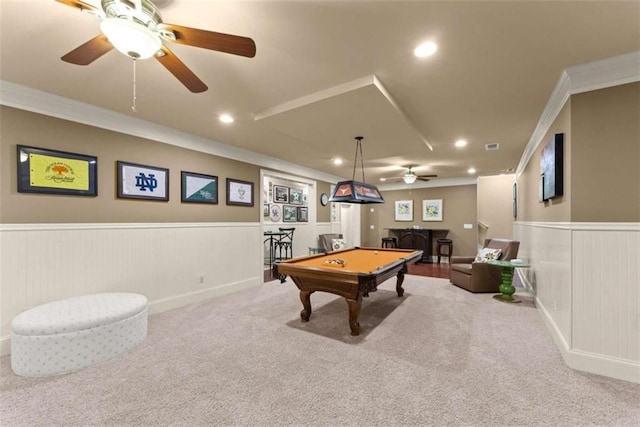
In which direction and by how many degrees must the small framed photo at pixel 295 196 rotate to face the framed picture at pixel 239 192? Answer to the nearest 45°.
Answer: approximately 45° to its right

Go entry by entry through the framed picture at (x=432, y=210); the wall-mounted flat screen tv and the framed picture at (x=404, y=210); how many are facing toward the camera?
2

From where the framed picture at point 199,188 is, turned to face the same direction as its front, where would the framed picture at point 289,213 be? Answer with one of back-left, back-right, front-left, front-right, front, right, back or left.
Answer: left

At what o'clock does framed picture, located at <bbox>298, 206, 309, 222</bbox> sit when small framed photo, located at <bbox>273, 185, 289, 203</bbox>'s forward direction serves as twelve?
The framed picture is roughly at 9 o'clock from the small framed photo.

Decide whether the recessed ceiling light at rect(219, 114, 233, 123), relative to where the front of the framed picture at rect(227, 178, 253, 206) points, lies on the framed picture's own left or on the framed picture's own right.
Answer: on the framed picture's own right

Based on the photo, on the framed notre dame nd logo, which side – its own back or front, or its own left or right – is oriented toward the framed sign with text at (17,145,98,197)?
right

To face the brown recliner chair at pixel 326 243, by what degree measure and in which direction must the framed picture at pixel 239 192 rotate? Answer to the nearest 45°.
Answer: approximately 90° to its left

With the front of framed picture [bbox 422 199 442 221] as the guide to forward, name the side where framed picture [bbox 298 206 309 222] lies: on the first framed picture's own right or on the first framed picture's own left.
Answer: on the first framed picture's own right

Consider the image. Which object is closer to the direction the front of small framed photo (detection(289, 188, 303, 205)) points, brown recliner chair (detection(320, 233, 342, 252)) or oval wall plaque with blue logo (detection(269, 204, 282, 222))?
the brown recliner chair

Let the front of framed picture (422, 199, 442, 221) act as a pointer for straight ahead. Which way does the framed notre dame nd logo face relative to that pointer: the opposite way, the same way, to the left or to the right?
to the left

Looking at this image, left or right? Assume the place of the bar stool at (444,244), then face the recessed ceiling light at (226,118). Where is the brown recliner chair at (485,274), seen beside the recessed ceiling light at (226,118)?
left
